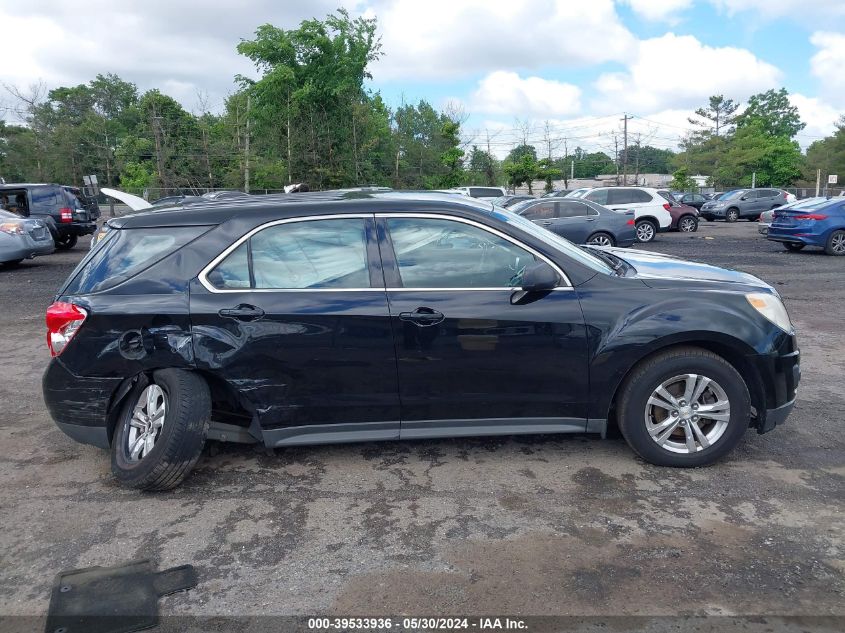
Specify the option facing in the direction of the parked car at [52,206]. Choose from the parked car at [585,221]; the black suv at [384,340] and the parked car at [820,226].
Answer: the parked car at [585,221]

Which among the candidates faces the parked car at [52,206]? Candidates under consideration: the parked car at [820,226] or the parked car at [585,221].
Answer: the parked car at [585,221]

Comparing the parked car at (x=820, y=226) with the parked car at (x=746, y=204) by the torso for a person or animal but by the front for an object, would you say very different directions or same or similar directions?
very different directions

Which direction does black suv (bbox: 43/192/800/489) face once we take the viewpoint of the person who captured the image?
facing to the right of the viewer

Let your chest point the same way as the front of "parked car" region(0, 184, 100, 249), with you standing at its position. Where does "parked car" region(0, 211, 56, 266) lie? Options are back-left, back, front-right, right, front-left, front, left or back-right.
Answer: back-left

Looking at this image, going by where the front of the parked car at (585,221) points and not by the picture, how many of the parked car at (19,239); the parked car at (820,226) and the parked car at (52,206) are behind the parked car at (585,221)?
1

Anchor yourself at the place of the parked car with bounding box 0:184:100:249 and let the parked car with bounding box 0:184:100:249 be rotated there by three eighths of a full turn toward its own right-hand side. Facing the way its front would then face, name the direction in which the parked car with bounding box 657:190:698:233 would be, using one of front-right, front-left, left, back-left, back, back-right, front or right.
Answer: front

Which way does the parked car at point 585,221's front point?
to the viewer's left

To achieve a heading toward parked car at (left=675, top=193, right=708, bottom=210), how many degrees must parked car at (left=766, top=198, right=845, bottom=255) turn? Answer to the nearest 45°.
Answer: approximately 45° to its left

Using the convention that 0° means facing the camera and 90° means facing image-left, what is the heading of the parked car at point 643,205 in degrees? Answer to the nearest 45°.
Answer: approximately 90°

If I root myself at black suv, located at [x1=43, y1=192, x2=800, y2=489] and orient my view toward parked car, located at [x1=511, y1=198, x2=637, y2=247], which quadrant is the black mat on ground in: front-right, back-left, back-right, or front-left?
back-left
